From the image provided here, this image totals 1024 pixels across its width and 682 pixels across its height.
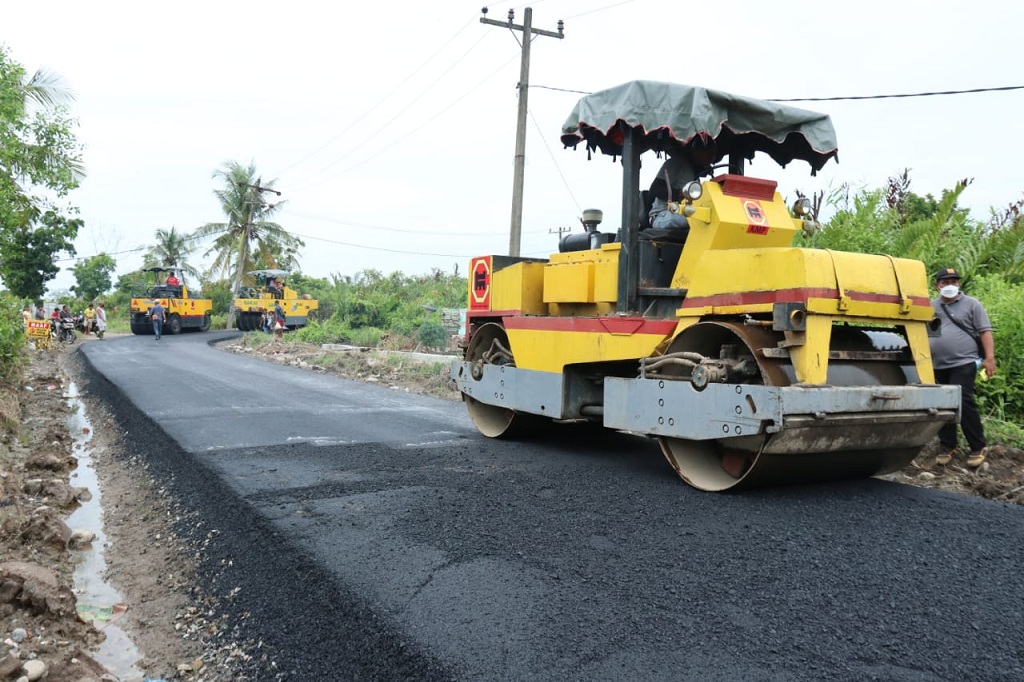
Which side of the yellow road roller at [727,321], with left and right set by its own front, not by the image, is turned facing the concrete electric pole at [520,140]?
back

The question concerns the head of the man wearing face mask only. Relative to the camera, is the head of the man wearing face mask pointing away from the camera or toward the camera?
toward the camera

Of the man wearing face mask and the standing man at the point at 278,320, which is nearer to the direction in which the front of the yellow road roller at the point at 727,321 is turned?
the man wearing face mask

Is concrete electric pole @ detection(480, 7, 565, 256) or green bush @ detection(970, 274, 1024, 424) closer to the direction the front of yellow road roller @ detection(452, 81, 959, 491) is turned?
the green bush

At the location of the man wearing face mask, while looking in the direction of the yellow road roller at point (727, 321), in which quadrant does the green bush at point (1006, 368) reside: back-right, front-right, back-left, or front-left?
back-right

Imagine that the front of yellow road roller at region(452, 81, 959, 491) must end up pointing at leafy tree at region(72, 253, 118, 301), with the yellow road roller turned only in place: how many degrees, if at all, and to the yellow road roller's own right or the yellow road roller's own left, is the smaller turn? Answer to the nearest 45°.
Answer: approximately 180°

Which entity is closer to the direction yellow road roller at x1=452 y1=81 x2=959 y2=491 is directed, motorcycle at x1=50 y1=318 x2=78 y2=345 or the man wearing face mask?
the man wearing face mask

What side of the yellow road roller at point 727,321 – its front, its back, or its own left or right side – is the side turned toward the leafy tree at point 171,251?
back

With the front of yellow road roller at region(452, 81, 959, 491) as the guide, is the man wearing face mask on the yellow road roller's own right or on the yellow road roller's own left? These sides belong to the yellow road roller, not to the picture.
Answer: on the yellow road roller's own left

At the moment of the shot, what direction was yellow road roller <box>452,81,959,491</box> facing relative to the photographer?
facing the viewer and to the right of the viewer

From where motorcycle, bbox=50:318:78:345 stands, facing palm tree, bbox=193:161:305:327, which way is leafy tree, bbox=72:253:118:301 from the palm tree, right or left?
left

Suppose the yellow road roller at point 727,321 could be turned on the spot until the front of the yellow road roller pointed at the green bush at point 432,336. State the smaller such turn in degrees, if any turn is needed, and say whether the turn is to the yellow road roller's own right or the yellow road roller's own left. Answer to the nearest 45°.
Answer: approximately 180°

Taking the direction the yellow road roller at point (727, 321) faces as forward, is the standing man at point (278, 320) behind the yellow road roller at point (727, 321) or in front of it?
behind

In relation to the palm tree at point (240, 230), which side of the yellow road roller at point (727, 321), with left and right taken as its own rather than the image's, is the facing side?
back

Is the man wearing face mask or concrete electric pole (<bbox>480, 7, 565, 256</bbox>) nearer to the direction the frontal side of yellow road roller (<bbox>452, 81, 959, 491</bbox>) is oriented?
the man wearing face mask

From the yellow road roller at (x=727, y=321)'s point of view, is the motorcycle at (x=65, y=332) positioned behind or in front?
behind
